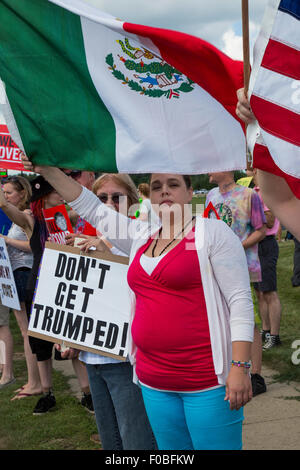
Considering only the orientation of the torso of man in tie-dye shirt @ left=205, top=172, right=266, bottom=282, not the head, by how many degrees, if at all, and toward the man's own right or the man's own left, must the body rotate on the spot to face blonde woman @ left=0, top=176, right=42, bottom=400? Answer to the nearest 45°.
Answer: approximately 45° to the man's own right

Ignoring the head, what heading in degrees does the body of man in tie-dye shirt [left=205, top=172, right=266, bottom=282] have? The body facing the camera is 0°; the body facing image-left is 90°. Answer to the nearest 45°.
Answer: approximately 45°

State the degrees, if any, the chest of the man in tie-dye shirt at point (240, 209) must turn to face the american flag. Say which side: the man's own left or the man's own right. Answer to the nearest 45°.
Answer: approximately 45° to the man's own left

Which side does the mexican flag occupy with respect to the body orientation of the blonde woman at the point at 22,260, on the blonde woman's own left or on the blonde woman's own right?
on the blonde woman's own left

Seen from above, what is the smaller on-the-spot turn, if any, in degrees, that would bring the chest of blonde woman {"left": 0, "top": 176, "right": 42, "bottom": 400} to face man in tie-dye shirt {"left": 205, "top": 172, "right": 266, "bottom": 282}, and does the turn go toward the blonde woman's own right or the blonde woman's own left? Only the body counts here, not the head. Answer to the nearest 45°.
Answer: approximately 135° to the blonde woman's own left

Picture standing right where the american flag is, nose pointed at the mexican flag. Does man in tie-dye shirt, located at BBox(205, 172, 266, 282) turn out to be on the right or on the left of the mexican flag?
right
